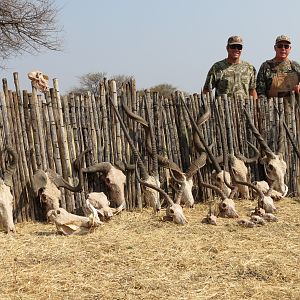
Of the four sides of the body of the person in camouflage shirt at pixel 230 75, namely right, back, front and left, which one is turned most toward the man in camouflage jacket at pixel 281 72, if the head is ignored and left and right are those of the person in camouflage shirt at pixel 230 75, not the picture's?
left

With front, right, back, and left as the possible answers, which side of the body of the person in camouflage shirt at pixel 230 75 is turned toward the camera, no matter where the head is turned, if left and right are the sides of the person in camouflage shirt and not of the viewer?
front

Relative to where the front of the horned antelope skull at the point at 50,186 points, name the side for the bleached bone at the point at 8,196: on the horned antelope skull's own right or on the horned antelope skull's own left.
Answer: on the horned antelope skull's own right

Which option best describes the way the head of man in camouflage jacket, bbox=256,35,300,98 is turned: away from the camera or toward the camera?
toward the camera

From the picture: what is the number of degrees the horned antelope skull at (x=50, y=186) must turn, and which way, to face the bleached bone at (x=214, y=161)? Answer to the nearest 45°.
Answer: approximately 45° to its left

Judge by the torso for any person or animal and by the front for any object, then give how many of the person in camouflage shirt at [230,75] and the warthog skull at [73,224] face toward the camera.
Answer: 1

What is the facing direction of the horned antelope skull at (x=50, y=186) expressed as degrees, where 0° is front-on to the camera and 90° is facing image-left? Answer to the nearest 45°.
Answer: approximately 315°

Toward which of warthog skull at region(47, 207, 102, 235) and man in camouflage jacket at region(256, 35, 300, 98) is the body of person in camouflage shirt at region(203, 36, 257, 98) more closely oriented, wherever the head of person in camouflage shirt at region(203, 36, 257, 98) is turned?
the warthog skull

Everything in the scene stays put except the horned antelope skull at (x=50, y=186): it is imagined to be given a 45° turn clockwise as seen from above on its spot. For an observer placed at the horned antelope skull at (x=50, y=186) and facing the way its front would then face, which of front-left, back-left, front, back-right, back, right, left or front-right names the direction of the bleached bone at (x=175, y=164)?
left

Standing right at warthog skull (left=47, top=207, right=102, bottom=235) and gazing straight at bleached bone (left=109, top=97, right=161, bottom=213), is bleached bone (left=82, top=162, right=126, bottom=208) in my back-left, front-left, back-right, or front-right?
front-left
